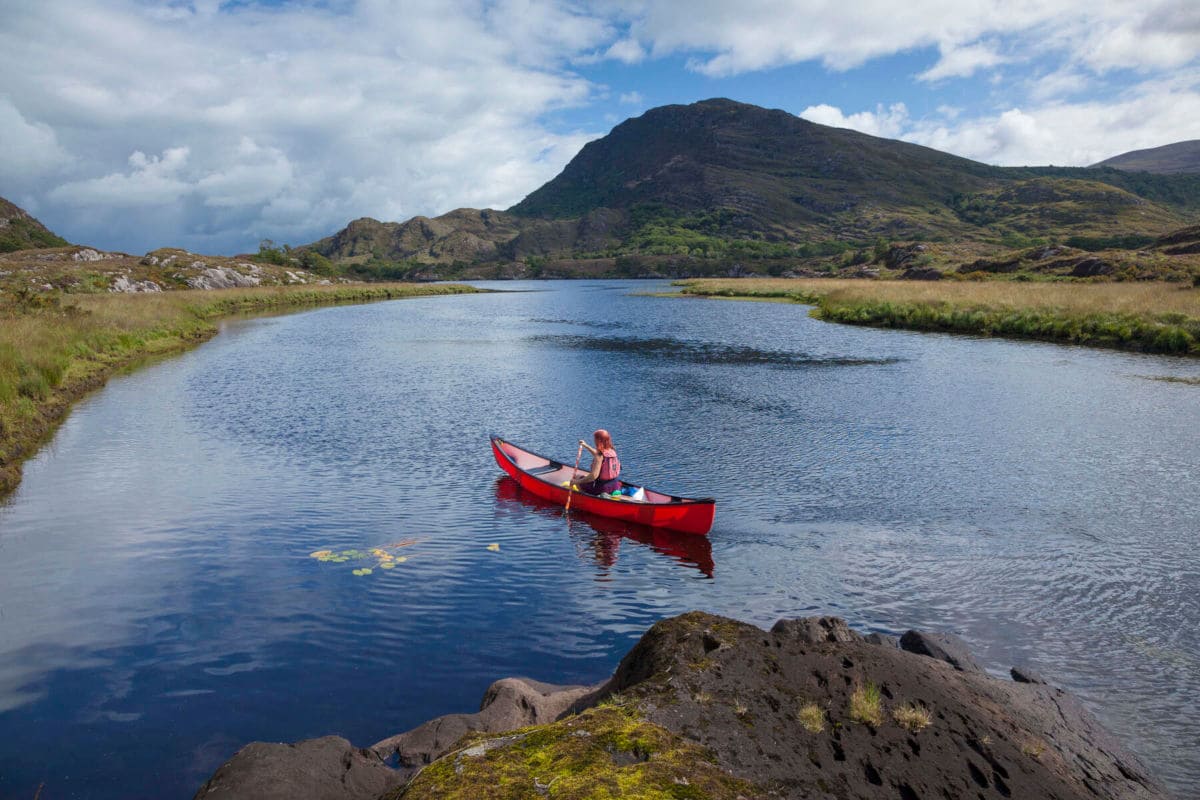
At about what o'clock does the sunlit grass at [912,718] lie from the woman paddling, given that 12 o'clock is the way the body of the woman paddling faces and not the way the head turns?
The sunlit grass is roughly at 7 o'clock from the woman paddling.

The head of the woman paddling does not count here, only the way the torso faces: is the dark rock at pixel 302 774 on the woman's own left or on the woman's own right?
on the woman's own left

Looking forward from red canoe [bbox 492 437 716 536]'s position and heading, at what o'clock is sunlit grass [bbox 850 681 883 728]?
The sunlit grass is roughly at 7 o'clock from the red canoe.

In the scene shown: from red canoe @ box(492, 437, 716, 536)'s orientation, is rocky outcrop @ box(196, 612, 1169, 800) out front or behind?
behind

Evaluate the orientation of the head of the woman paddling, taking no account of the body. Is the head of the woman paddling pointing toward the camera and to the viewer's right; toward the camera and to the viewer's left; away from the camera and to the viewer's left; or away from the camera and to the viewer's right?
away from the camera and to the viewer's left

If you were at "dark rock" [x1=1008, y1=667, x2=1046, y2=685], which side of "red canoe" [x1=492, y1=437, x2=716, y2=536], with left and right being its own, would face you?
back

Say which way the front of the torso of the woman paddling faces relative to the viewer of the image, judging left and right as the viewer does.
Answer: facing away from the viewer and to the left of the viewer

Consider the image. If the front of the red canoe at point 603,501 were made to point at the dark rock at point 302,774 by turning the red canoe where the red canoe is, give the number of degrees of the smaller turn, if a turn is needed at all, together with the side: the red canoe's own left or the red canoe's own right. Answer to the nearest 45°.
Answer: approximately 135° to the red canoe's own left

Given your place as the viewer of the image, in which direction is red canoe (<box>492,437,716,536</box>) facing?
facing away from the viewer and to the left of the viewer

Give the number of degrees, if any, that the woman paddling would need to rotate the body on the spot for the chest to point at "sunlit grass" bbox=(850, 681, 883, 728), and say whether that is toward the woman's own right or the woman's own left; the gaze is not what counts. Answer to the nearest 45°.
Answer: approximately 135° to the woman's own left
